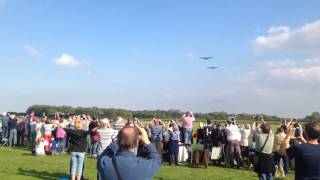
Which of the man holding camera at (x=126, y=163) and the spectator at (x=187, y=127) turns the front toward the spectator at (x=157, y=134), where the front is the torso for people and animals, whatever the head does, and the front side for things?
the man holding camera

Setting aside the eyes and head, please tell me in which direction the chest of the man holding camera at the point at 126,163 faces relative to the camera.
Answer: away from the camera

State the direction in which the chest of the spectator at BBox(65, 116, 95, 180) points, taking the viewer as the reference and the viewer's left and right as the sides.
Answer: facing away from the viewer

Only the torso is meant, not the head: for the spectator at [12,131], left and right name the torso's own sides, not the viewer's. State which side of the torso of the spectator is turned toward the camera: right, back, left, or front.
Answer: back

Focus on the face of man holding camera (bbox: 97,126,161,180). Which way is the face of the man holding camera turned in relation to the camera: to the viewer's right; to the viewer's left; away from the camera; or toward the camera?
away from the camera

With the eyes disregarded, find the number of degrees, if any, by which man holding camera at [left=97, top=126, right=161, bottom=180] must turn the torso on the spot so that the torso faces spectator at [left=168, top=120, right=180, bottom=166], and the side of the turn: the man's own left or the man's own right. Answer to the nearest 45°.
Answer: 0° — they already face them

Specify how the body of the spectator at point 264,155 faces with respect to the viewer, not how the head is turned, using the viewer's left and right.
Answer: facing away from the viewer

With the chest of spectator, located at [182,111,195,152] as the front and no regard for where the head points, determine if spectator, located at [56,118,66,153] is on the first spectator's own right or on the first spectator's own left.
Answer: on the first spectator's own left

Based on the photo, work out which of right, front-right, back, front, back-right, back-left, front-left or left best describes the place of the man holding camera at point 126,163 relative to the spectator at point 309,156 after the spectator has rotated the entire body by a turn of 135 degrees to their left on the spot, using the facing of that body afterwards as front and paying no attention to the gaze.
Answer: front-right

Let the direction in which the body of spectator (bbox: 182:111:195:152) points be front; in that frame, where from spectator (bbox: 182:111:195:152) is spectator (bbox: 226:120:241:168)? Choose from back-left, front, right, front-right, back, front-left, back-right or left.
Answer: back-right

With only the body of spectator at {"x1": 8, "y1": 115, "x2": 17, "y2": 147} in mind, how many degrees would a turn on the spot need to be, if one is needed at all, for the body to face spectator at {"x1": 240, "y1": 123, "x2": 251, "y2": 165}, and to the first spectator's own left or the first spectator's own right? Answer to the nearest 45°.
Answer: approximately 135° to the first spectator's own right

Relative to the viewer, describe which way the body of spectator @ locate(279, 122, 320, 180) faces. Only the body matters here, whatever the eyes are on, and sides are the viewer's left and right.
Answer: facing away from the viewer and to the left of the viewer

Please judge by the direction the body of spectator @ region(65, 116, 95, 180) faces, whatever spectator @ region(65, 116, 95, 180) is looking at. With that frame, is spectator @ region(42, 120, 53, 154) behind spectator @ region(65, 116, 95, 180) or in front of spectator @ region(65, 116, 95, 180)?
in front

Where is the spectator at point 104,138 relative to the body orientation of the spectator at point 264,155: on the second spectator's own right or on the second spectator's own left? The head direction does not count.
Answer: on the second spectator's own left

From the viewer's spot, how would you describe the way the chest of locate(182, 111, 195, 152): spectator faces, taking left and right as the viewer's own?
facing away from the viewer
